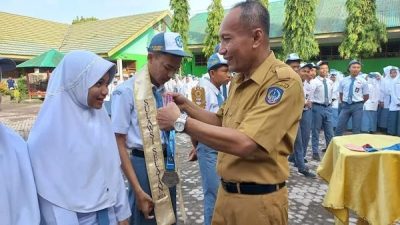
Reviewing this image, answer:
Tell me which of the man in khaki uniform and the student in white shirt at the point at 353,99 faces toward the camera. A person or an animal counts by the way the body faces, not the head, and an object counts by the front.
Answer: the student in white shirt

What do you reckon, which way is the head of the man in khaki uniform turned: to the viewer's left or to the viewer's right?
to the viewer's left

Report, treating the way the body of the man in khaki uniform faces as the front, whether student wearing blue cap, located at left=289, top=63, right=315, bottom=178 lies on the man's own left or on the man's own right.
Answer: on the man's own right

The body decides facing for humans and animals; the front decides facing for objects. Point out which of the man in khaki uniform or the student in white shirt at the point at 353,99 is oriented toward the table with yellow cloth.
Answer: the student in white shirt

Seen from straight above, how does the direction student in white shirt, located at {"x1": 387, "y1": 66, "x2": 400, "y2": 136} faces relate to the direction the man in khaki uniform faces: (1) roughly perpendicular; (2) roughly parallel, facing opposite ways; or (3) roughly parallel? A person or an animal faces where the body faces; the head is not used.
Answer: roughly perpendicular

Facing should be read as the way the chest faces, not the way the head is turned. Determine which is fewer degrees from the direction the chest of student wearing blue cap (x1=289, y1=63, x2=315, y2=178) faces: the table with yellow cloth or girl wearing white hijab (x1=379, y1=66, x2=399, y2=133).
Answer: the table with yellow cloth

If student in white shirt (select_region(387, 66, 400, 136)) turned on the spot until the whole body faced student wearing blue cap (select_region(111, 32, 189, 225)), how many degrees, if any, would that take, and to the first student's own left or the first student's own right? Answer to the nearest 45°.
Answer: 0° — they already face them

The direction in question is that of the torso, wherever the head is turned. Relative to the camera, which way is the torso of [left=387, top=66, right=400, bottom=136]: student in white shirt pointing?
toward the camera

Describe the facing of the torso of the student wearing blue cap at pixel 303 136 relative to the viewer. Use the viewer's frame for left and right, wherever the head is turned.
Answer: facing the viewer and to the right of the viewer

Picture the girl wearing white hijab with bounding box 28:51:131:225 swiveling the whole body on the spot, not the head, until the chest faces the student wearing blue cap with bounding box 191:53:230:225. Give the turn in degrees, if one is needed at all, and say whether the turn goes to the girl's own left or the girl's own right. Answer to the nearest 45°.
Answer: approximately 90° to the girl's own left

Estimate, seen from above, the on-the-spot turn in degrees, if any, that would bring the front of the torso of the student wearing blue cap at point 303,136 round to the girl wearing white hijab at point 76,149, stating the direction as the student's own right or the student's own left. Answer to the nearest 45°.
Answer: approximately 45° to the student's own right

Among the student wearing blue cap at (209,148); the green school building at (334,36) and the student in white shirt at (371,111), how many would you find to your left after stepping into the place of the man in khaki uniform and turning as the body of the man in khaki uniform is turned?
0

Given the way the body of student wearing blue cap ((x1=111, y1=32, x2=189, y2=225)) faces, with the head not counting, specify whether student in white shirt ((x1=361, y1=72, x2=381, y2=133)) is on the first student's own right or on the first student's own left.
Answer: on the first student's own left

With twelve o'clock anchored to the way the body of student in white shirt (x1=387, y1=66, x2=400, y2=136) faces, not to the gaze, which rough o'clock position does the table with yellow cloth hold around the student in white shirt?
The table with yellow cloth is roughly at 12 o'clock from the student in white shirt.

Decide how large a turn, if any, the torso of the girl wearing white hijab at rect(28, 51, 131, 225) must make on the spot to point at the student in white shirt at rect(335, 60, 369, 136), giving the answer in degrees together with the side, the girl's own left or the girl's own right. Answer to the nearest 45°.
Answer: approximately 90° to the girl's own left

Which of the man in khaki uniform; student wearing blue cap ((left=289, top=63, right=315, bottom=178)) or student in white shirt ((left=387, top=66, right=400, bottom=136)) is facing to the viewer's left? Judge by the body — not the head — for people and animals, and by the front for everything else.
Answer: the man in khaki uniform

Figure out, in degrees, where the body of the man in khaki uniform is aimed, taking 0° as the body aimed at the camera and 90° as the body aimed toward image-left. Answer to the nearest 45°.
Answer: approximately 90°

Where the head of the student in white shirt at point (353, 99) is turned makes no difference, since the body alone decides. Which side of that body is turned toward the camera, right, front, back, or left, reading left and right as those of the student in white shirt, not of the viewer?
front

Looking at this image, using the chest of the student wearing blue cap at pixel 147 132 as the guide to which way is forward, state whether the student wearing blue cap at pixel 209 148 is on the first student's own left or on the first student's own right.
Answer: on the first student's own left
